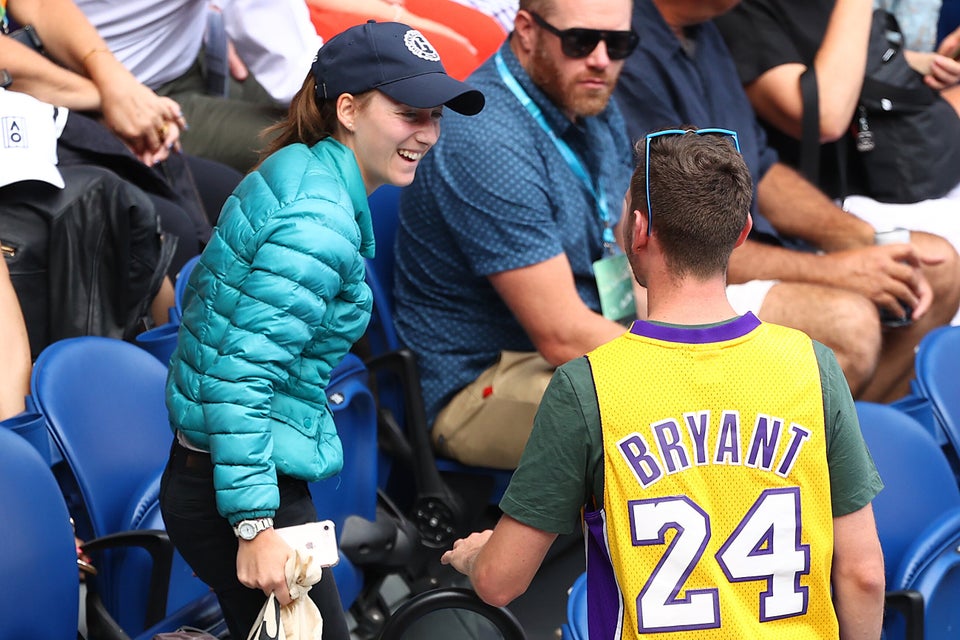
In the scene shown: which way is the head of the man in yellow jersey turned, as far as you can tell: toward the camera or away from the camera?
away from the camera

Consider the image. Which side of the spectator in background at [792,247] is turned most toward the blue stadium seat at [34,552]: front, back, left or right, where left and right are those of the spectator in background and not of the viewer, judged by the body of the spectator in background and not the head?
right

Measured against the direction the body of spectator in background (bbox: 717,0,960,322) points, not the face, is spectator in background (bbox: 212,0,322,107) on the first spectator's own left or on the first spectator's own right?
on the first spectator's own right

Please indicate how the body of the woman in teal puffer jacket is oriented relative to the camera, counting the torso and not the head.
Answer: to the viewer's right

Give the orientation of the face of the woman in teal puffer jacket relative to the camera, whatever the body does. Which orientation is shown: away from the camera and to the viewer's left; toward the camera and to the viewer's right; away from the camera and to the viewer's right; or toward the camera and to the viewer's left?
toward the camera and to the viewer's right

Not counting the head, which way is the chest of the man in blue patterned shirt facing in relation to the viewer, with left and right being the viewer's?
facing the viewer and to the right of the viewer

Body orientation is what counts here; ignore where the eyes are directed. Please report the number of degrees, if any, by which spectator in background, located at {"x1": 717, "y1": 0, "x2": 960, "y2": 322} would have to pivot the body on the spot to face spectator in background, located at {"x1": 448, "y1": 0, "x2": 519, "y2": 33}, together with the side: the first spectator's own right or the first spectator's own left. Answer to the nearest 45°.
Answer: approximately 135° to the first spectator's own right

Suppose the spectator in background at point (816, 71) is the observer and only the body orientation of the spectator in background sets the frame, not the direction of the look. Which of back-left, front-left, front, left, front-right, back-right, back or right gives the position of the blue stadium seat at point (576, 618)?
front-right

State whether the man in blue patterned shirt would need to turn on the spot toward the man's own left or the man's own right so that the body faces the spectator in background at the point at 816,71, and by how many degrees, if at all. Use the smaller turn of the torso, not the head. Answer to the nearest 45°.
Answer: approximately 90° to the man's own left
